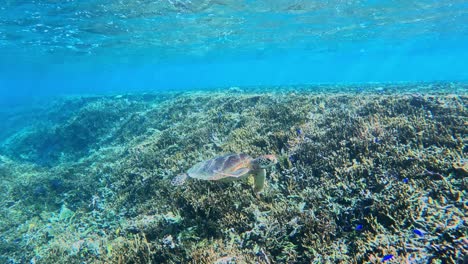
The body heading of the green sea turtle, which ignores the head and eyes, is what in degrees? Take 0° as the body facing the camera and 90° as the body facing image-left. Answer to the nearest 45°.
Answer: approximately 270°

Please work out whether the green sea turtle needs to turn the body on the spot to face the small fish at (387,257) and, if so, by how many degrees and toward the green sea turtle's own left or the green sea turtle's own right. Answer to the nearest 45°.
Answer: approximately 45° to the green sea turtle's own right

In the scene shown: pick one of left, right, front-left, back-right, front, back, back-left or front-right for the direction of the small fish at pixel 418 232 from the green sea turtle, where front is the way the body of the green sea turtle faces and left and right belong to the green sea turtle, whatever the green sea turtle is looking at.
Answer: front-right
